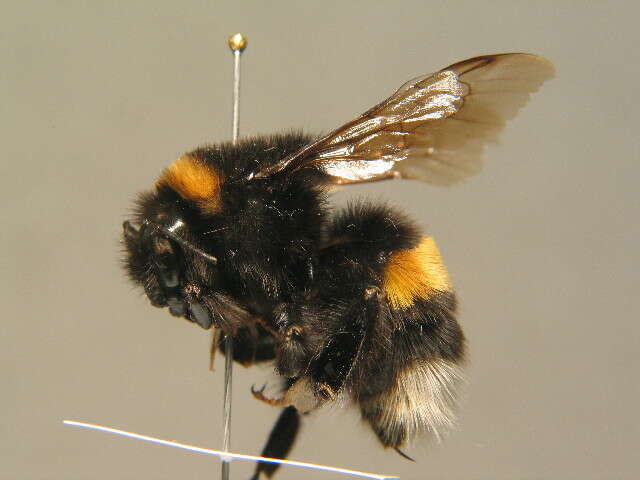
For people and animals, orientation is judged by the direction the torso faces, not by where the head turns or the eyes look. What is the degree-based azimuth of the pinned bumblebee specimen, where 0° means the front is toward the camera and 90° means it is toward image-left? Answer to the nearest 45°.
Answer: approximately 90°
